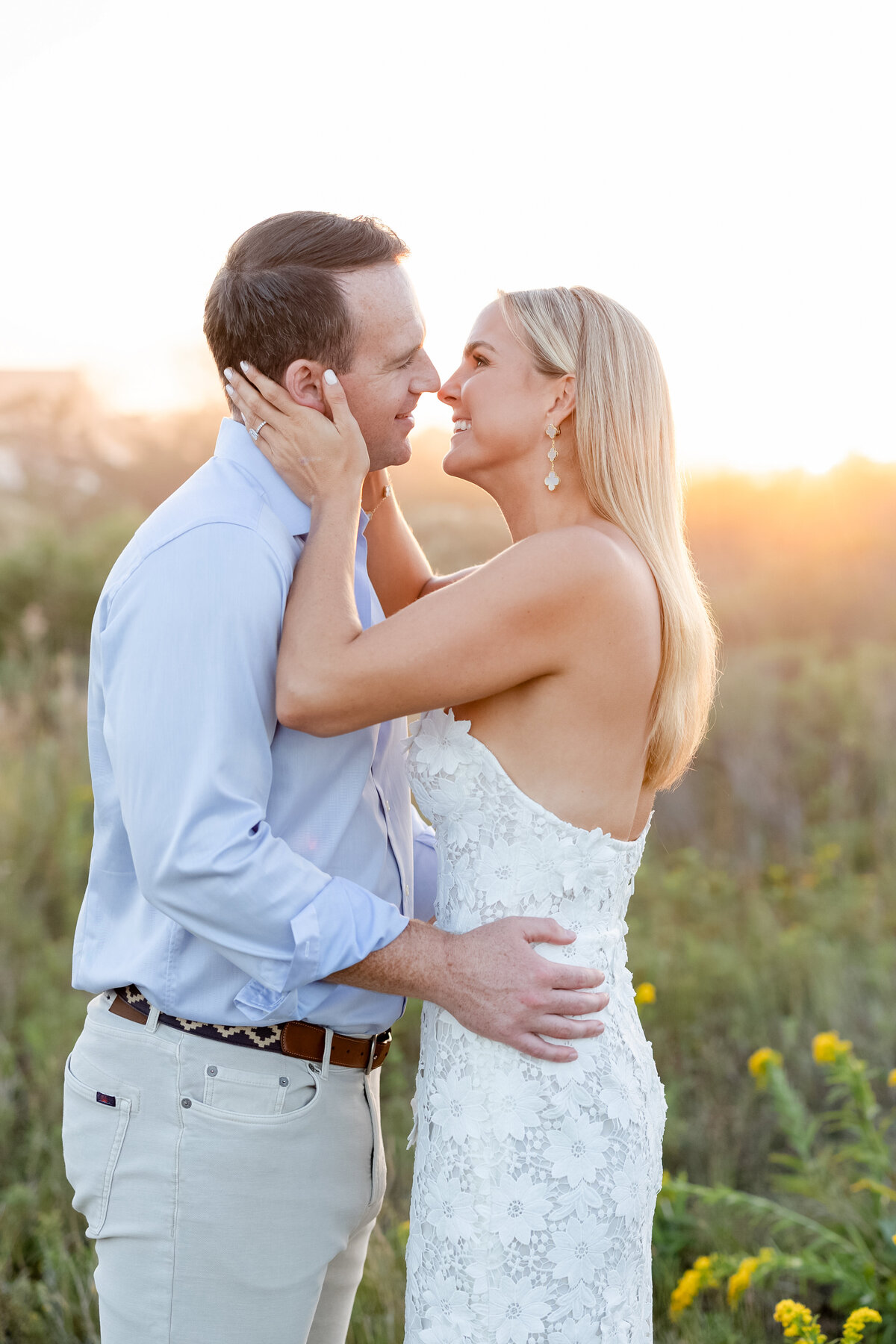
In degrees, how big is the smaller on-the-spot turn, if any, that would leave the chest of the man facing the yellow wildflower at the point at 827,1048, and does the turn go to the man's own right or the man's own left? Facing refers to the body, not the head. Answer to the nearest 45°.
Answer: approximately 45° to the man's own left

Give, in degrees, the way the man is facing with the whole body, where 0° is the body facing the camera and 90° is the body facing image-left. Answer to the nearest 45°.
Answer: approximately 270°

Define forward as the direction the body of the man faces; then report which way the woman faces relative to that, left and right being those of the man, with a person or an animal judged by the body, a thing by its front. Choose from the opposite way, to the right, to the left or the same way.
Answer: the opposite way

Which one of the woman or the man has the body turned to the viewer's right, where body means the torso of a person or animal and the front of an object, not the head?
the man

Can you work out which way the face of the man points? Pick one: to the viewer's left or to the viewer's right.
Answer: to the viewer's right

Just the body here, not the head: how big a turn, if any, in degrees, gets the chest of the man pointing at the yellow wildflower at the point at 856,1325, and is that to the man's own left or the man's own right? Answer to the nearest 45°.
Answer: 0° — they already face it

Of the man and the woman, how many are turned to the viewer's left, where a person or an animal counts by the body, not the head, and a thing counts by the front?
1

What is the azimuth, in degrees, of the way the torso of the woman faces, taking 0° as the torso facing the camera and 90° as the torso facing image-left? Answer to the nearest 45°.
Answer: approximately 90°
